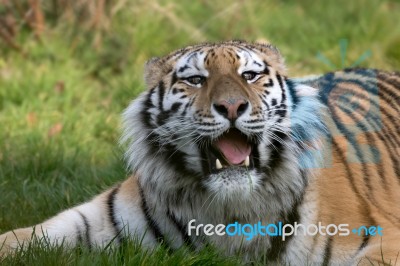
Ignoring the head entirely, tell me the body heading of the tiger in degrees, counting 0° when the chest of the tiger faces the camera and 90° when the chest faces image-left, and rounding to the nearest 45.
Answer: approximately 45°
